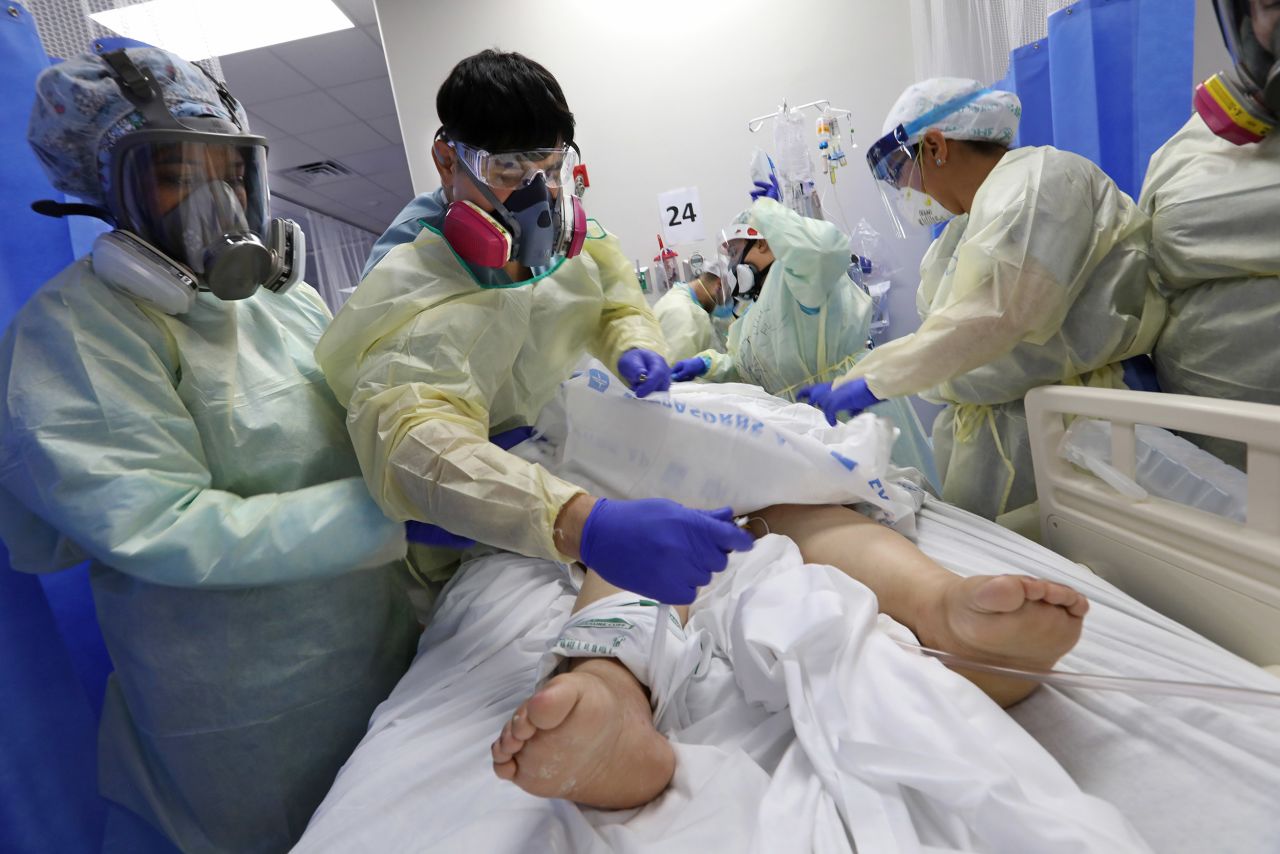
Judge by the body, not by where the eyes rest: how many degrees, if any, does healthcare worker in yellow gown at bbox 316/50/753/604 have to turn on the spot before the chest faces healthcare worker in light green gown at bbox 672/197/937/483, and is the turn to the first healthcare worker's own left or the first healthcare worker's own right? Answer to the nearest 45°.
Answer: approximately 90° to the first healthcare worker's own left

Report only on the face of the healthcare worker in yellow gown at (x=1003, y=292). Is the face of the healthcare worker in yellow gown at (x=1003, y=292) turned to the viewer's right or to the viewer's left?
to the viewer's left

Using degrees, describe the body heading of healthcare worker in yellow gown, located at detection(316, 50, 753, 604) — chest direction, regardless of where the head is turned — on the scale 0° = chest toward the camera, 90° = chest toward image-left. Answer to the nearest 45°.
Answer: approximately 315°

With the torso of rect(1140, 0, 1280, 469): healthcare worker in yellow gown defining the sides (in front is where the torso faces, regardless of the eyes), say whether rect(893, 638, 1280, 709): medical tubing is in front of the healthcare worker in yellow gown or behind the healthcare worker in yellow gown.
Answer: in front

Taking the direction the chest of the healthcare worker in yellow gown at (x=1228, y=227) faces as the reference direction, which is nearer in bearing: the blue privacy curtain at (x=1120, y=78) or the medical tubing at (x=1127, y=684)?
the medical tubing

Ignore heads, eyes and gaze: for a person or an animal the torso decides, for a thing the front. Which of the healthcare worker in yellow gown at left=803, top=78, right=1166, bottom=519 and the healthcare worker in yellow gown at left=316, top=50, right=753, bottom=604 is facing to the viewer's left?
the healthcare worker in yellow gown at left=803, top=78, right=1166, bottom=519

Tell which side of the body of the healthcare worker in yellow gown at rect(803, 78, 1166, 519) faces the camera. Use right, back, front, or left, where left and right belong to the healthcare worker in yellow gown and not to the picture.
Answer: left

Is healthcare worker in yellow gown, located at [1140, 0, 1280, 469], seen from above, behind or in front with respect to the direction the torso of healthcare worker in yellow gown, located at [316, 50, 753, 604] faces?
in front

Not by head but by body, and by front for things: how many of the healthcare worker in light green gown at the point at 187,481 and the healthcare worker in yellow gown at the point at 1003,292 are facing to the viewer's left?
1

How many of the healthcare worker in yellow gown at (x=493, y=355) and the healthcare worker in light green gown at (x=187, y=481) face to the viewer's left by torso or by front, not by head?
0

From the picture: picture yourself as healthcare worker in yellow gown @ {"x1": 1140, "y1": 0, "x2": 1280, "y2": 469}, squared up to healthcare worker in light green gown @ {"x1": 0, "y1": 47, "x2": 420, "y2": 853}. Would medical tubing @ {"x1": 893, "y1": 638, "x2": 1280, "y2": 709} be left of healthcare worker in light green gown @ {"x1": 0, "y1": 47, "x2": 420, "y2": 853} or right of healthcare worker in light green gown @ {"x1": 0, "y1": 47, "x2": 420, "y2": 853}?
left

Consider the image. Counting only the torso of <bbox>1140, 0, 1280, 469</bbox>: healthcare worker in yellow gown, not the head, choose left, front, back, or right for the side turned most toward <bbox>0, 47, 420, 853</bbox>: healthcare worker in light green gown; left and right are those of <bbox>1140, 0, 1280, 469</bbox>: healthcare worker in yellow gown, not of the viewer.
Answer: front

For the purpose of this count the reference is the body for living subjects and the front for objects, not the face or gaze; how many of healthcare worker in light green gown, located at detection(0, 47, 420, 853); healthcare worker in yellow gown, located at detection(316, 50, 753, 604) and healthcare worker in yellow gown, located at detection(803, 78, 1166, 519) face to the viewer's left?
1
